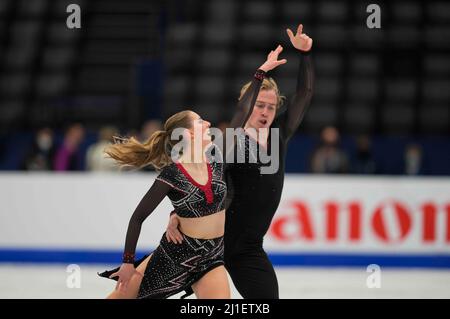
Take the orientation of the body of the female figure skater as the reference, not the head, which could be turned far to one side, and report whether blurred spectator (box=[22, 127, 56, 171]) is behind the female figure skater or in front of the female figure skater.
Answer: behind

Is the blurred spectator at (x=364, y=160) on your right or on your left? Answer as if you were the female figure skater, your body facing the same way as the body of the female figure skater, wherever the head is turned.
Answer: on your left

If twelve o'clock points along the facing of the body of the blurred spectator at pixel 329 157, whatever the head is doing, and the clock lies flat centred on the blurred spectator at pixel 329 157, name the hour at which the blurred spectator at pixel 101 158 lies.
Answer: the blurred spectator at pixel 101 158 is roughly at 3 o'clock from the blurred spectator at pixel 329 157.

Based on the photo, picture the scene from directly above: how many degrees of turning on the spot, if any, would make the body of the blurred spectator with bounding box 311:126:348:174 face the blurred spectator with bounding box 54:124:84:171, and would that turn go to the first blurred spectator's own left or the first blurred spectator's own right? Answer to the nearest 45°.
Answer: approximately 90° to the first blurred spectator's own right

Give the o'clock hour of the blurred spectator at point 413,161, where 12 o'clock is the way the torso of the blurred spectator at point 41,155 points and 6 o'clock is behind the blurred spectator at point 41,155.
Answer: the blurred spectator at point 413,161 is roughly at 9 o'clock from the blurred spectator at point 41,155.

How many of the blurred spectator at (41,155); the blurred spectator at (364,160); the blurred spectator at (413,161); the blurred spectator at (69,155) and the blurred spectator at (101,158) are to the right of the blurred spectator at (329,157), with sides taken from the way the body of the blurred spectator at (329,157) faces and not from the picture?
3
